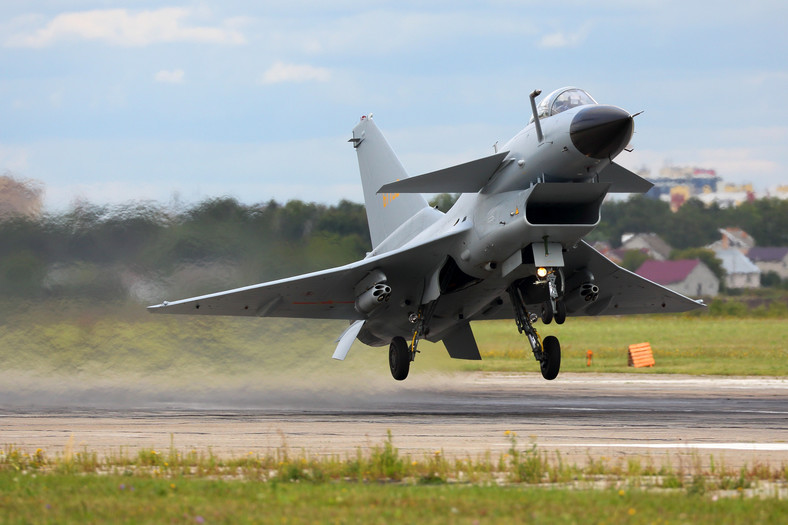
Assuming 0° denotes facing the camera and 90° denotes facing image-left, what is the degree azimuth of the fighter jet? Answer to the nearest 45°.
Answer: approximately 315°
